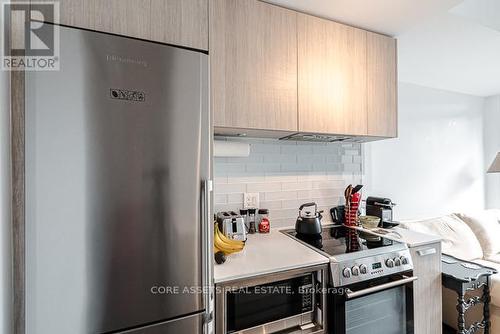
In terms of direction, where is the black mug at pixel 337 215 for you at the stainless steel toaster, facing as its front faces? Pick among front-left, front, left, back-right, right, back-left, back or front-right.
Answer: left

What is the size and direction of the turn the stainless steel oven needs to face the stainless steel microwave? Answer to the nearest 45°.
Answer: approximately 90° to its right

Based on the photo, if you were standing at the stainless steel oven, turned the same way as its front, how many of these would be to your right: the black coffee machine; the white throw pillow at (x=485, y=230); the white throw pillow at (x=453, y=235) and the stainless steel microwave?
1

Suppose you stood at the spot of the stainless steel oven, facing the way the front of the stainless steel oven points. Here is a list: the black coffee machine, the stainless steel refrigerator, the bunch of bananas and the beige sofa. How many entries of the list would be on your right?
2

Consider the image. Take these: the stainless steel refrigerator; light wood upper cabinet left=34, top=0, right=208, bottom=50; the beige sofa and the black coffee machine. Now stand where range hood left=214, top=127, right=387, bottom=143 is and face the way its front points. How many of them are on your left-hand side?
2

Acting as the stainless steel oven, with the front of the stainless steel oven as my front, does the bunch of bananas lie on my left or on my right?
on my right

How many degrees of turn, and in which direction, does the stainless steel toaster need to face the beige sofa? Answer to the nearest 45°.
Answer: approximately 90° to its left

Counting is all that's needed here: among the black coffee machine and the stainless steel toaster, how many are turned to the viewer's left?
0

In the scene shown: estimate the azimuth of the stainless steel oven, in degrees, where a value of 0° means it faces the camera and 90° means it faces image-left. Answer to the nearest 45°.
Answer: approximately 315°

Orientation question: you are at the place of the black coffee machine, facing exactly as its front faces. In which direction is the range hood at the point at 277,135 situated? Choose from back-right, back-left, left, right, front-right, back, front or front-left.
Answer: right

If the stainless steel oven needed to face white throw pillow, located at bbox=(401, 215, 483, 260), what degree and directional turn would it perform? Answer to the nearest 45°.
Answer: approximately 90° to its left

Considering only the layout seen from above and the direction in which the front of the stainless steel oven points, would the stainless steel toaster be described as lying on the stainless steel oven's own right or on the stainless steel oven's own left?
on the stainless steel oven's own right
